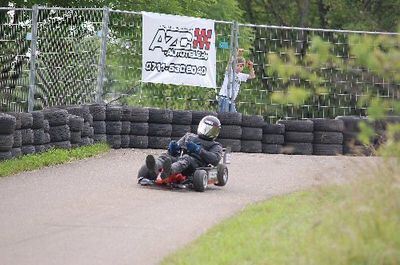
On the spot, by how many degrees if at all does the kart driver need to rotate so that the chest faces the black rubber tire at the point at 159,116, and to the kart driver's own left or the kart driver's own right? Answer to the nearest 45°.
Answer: approximately 135° to the kart driver's own right

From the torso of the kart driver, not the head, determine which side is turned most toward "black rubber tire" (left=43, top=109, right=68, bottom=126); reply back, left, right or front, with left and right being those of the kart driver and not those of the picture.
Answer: right

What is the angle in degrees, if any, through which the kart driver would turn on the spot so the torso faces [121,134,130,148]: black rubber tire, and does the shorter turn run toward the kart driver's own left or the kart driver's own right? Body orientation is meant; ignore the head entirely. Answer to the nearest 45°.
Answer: approximately 135° to the kart driver's own right

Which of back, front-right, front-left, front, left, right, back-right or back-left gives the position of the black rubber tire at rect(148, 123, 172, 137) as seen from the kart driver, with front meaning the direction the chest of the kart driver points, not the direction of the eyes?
back-right

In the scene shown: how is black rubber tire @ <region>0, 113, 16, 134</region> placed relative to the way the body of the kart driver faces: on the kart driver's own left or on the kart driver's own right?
on the kart driver's own right

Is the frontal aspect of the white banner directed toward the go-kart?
yes

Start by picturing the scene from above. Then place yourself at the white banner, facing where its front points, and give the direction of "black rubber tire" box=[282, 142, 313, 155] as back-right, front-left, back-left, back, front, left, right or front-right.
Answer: left

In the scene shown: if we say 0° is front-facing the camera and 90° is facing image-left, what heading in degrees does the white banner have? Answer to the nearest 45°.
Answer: approximately 0°

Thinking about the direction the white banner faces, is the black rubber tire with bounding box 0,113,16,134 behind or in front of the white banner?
in front

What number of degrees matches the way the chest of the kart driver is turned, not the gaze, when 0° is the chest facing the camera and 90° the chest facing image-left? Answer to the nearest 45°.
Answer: approximately 45°

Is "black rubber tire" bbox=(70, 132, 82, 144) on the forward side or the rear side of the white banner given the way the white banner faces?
on the forward side

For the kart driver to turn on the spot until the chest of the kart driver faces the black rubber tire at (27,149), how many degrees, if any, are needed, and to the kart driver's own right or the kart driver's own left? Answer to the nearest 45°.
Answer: approximately 90° to the kart driver's own right
